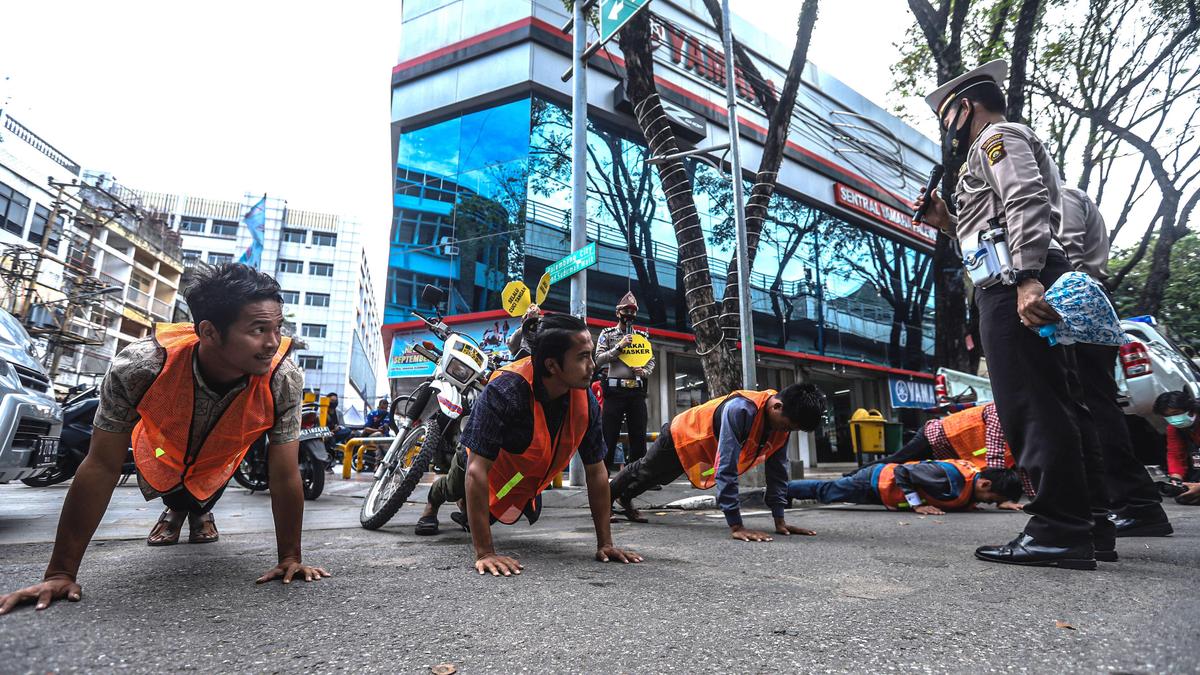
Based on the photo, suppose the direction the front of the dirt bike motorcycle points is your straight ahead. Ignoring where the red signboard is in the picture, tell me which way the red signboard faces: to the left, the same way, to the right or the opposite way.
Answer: the same way

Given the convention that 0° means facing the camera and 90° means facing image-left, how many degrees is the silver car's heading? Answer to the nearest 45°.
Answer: approximately 315°

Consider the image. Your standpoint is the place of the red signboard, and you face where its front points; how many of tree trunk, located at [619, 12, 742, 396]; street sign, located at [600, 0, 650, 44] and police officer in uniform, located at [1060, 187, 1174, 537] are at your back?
0

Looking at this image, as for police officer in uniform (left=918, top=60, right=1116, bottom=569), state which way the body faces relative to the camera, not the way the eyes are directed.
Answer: to the viewer's left

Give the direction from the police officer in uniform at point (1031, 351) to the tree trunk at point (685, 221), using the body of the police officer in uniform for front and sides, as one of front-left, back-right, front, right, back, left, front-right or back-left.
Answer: front-right

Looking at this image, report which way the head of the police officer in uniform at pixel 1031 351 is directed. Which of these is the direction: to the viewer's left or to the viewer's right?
to the viewer's left

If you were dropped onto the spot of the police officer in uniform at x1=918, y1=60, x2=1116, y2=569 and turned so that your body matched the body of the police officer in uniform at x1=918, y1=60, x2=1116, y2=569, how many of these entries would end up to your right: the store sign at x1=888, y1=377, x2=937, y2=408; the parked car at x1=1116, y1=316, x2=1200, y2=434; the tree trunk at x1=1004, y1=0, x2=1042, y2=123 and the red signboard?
4

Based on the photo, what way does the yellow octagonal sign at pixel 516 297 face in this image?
toward the camera

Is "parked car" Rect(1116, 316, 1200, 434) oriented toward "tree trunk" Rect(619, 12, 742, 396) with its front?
no

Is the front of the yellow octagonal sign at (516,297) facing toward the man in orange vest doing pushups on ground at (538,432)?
yes

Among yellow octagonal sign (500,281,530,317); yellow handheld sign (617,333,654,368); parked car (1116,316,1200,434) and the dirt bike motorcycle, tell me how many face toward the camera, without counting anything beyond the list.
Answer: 3

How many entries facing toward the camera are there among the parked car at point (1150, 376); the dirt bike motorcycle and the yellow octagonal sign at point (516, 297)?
2

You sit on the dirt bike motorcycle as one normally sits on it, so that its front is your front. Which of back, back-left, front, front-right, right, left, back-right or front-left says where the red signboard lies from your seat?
back-left

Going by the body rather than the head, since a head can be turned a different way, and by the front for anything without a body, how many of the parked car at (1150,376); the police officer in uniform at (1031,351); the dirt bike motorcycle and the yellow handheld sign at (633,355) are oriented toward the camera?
2

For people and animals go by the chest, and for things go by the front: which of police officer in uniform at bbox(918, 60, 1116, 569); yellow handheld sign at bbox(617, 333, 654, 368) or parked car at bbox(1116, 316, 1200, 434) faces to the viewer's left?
the police officer in uniform

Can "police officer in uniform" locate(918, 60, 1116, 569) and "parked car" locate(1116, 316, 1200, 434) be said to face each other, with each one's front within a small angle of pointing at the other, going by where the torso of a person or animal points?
no

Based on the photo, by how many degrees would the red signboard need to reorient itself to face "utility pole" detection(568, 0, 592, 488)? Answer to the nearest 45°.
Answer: approximately 45° to its right

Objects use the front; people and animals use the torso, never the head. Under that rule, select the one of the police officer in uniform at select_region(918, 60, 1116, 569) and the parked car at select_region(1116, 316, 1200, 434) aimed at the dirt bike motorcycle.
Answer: the police officer in uniform
